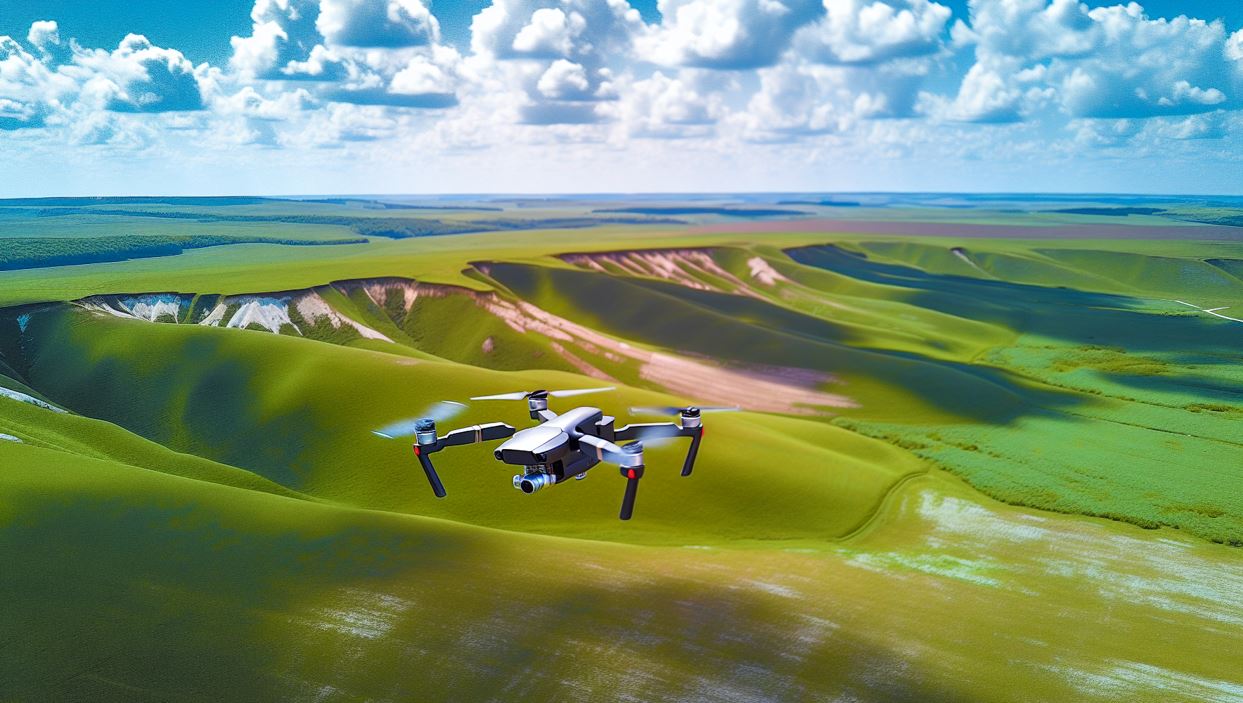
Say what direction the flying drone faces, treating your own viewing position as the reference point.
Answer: facing the viewer and to the left of the viewer
